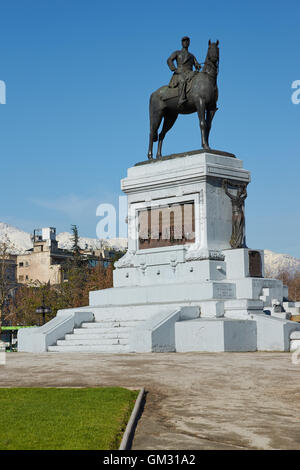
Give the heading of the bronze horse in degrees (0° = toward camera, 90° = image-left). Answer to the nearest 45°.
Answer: approximately 315°
